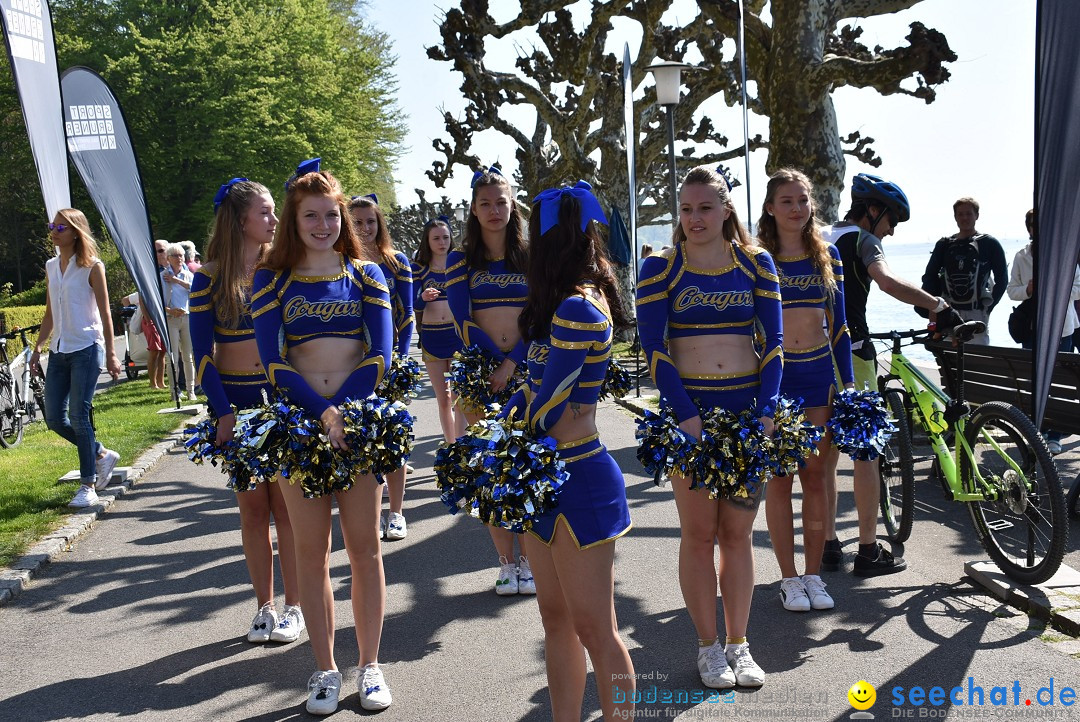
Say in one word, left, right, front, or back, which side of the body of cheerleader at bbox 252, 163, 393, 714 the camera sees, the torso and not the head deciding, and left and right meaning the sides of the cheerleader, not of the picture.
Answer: front

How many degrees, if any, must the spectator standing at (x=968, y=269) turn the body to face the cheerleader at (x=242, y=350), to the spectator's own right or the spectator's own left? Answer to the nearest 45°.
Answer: approximately 45° to the spectator's own right

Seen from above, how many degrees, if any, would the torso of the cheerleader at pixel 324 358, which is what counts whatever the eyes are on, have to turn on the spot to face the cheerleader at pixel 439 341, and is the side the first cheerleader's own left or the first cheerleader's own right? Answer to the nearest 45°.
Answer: approximately 180°

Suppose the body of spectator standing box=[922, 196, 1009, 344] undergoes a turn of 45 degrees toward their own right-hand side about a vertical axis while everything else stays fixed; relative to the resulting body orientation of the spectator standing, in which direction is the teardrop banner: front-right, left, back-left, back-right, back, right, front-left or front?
front-right

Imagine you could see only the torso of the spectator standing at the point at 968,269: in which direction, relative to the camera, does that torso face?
toward the camera

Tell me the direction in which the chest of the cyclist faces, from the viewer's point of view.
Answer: to the viewer's right

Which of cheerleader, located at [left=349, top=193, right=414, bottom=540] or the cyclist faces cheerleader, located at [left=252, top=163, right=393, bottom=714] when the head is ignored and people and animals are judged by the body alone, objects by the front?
cheerleader, located at [left=349, top=193, right=414, bottom=540]

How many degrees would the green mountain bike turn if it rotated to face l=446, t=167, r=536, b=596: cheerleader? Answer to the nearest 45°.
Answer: approximately 45° to its left

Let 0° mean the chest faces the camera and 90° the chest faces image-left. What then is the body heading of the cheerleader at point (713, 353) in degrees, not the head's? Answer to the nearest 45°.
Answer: approximately 0°

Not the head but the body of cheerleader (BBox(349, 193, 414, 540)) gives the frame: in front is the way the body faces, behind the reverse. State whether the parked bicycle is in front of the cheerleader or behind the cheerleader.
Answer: behind

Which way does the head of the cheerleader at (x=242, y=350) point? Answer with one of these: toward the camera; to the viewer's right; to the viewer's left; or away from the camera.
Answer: to the viewer's right

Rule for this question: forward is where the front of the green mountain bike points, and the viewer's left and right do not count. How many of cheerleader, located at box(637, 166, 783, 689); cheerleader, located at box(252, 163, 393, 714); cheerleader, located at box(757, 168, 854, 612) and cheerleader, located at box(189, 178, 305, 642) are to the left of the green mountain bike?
4

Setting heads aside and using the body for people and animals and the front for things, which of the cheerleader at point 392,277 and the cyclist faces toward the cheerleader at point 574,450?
the cheerleader at point 392,277

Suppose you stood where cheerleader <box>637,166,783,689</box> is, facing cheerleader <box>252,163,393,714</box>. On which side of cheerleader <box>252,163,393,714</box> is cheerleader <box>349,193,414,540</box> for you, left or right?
right

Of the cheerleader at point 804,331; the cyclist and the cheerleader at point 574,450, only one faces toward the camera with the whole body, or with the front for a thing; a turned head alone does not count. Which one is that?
the cheerleader at point 804,331
